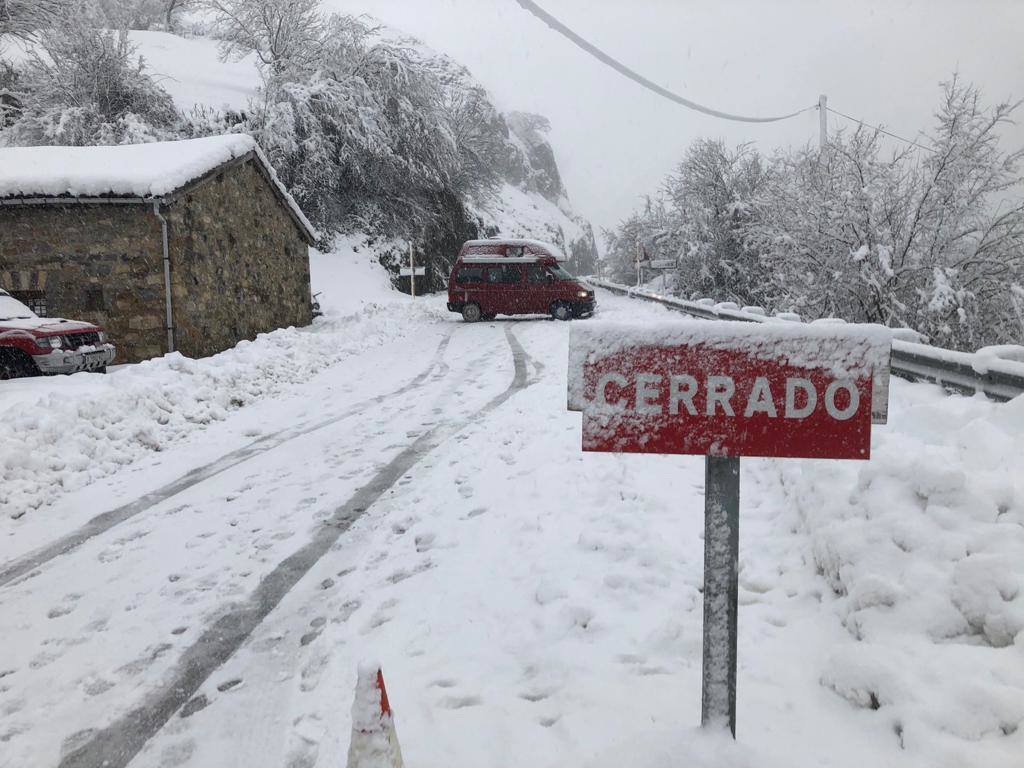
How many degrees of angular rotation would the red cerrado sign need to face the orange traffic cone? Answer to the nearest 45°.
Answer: approximately 45° to its right

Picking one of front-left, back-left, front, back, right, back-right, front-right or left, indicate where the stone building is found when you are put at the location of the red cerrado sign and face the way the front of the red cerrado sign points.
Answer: back-right

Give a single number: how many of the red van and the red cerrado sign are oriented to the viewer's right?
1

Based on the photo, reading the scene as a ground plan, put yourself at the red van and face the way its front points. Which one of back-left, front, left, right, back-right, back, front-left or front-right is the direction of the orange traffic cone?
right

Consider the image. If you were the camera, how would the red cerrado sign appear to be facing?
facing the viewer

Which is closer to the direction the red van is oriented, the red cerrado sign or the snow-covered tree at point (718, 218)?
the snow-covered tree

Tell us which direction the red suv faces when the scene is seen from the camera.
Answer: facing the viewer and to the right of the viewer

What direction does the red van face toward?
to the viewer's right

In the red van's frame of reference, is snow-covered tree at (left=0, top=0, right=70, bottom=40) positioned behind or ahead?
behind

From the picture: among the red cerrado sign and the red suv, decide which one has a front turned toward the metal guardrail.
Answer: the red suv

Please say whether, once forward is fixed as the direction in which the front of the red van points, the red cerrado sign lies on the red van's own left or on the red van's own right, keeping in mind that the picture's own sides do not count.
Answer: on the red van's own right

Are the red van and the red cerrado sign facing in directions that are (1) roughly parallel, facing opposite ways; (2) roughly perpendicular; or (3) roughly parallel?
roughly perpendicular

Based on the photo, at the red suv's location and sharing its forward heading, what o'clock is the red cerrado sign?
The red cerrado sign is roughly at 1 o'clock from the red suv.

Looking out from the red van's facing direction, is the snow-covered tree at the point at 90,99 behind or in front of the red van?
behind
